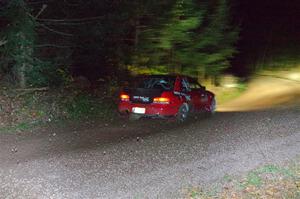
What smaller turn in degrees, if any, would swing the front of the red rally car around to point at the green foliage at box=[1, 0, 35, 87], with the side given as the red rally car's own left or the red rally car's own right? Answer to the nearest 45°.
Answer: approximately 135° to the red rally car's own left

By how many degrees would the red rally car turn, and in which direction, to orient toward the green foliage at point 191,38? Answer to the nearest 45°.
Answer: approximately 45° to its left

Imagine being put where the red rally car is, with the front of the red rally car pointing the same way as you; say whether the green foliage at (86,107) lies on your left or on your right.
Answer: on your left

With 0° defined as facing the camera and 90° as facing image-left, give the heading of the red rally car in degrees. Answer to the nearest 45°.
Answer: approximately 225°
